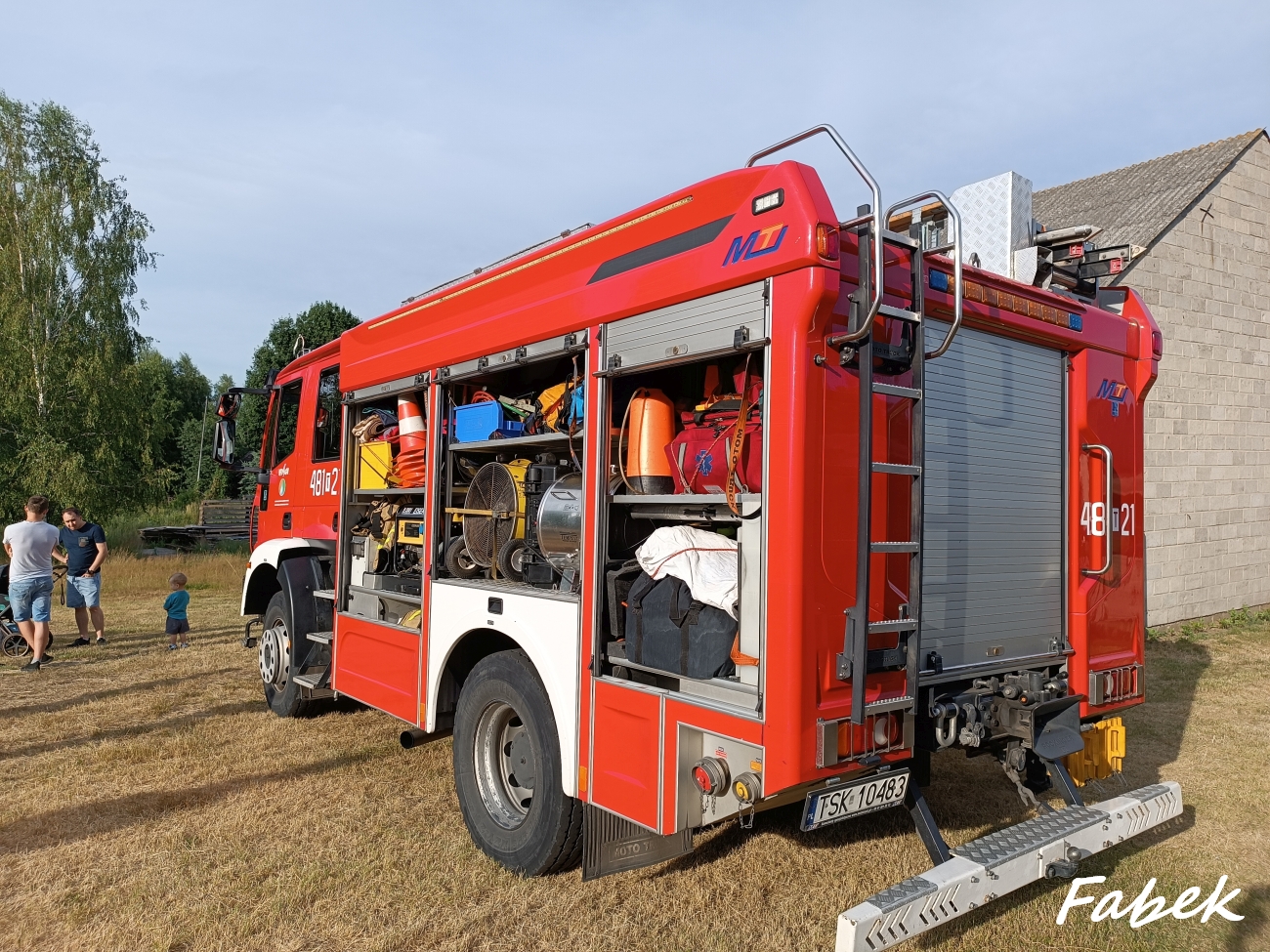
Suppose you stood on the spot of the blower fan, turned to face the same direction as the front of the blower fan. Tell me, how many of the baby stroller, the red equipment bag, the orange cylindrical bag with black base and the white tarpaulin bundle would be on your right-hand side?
1

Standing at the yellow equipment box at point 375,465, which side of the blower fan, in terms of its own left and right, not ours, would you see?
right

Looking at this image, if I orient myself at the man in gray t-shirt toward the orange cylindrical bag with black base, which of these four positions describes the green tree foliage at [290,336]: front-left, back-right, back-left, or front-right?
back-left

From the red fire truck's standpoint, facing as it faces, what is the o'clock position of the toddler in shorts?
The toddler in shorts is roughly at 12 o'clock from the red fire truck.

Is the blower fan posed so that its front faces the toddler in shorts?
no

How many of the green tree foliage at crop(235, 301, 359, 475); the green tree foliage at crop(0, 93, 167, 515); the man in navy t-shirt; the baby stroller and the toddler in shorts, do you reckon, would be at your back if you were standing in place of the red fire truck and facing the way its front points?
0

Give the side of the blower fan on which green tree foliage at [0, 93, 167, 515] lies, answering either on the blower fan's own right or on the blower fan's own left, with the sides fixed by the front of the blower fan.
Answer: on the blower fan's own right

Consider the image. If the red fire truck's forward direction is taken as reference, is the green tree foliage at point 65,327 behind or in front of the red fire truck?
in front

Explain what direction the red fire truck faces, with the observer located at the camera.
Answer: facing away from the viewer and to the left of the viewer

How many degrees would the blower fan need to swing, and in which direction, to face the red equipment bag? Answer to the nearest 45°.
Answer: approximately 90° to its left
